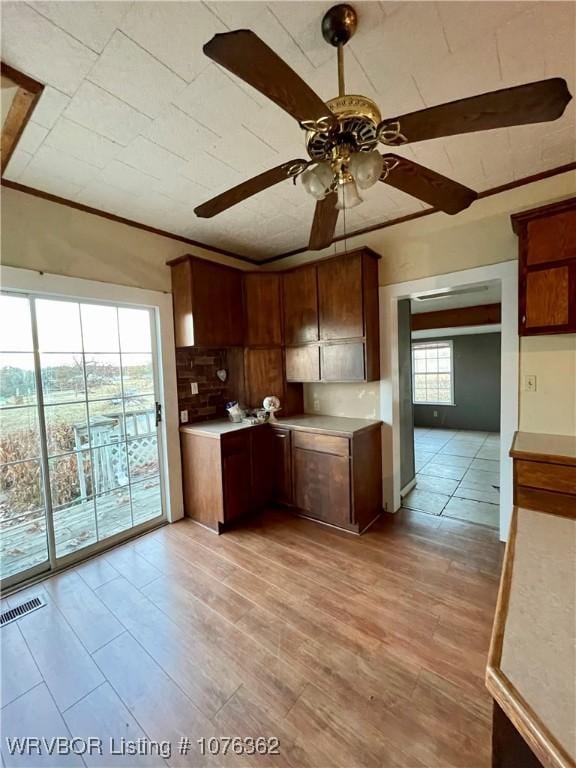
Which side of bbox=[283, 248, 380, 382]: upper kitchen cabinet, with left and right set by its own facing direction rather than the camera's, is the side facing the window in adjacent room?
back

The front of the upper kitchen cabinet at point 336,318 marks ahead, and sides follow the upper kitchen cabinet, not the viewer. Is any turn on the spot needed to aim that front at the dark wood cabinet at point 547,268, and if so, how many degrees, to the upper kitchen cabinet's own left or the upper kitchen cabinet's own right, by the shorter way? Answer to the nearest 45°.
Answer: approximately 90° to the upper kitchen cabinet's own left

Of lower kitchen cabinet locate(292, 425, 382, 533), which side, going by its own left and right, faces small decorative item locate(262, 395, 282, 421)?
right

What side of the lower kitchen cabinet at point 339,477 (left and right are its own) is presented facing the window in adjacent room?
back

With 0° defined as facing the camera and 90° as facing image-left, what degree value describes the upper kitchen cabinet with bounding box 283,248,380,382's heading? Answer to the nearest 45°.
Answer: approximately 45°

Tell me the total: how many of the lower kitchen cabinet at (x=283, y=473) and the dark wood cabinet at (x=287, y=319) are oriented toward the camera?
2

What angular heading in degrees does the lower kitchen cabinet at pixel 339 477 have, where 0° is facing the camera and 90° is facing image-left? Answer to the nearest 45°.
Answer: approximately 45°

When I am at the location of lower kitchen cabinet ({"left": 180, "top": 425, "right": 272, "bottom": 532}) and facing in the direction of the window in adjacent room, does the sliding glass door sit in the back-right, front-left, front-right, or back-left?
back-left
